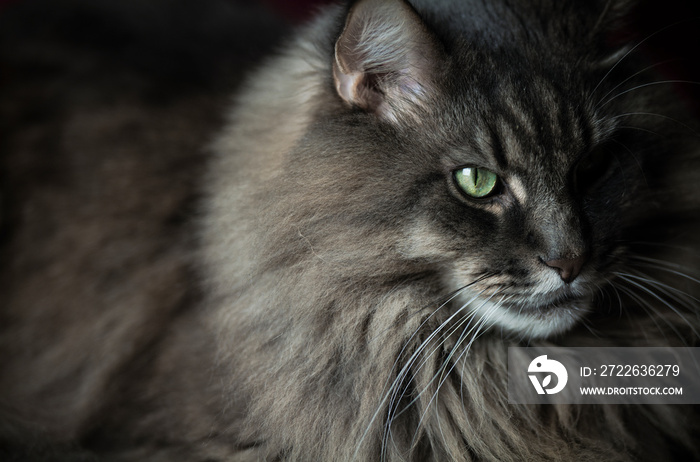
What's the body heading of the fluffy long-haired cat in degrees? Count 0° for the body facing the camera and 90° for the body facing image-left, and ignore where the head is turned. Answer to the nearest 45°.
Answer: approximately 315°
